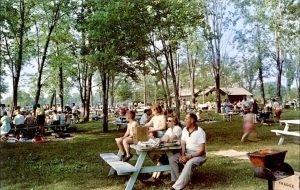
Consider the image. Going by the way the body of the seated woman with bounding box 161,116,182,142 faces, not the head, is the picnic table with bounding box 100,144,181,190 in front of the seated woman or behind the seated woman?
in front

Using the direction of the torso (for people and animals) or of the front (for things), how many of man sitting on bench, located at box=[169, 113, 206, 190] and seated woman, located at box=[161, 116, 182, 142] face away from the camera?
0

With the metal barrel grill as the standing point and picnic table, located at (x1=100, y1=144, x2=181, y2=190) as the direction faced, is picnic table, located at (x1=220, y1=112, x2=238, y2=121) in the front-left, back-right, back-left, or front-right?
front-right

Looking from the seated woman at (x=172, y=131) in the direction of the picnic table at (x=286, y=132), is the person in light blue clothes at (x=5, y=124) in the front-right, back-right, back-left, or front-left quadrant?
back-left

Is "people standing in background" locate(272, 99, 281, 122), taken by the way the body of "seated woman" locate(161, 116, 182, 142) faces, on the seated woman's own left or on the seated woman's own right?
on the seated woman's own left

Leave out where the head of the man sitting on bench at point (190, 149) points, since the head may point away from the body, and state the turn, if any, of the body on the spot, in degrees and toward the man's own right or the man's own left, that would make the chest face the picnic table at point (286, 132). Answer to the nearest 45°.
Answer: approximately 135° to the man's own left

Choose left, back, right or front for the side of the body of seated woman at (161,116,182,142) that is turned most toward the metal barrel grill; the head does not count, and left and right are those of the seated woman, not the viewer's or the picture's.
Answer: left

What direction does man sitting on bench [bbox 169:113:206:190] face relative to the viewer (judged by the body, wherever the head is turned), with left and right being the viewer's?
facing the viewer and to the left of the viewer

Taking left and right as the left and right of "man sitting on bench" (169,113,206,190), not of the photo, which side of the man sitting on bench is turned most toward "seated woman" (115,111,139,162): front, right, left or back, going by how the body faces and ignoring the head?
right
